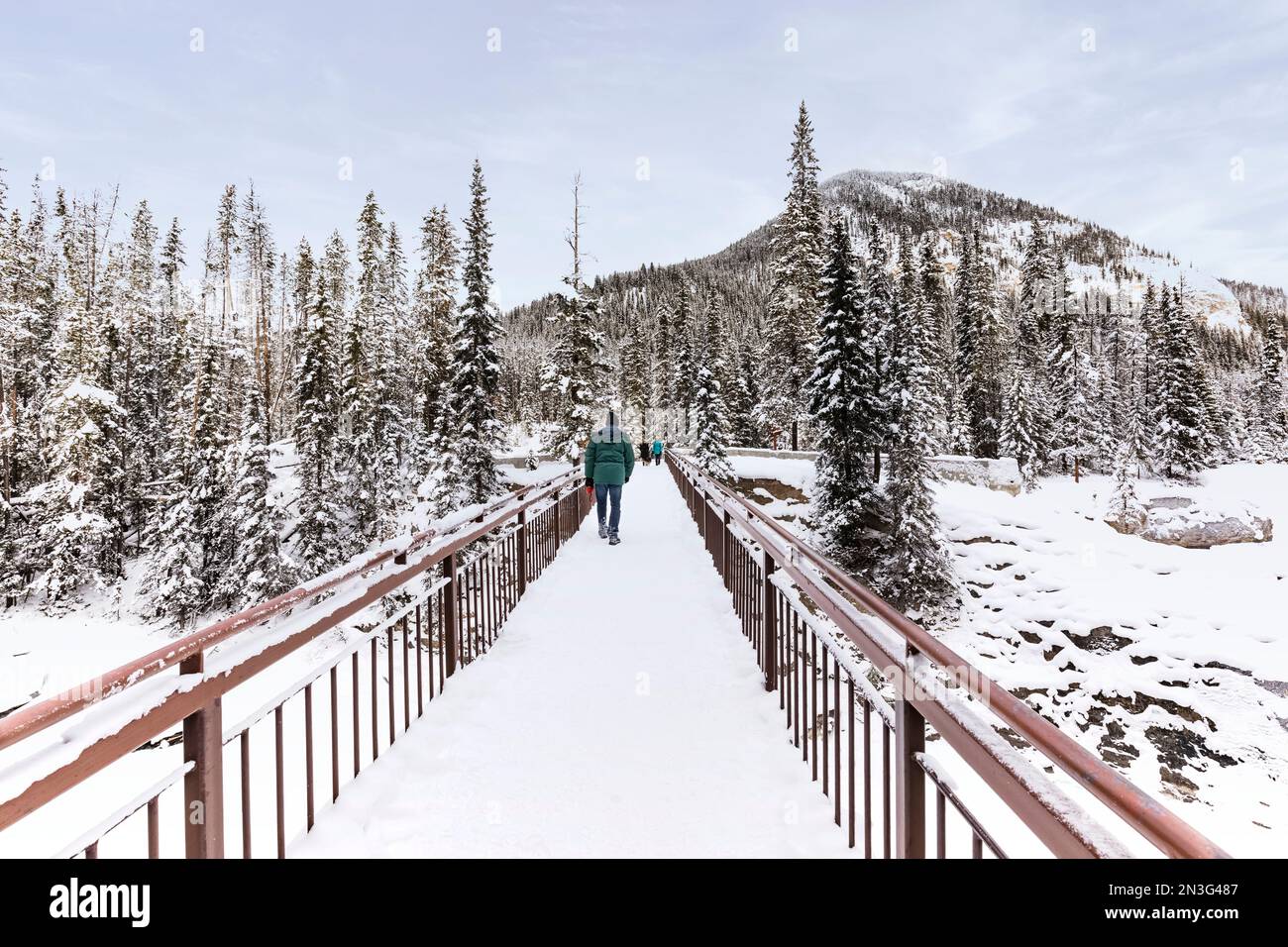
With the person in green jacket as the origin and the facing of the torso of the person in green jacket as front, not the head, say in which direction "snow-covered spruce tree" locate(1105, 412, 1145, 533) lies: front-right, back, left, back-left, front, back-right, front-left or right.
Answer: front-right

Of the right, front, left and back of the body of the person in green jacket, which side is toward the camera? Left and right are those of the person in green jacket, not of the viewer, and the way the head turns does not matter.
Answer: back

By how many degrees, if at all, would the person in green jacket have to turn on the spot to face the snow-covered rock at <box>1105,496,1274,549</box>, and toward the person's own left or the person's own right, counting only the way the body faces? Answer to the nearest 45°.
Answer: approximately 45° to the person's own right

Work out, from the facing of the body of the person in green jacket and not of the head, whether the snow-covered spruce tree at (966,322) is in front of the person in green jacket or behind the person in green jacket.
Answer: in front
